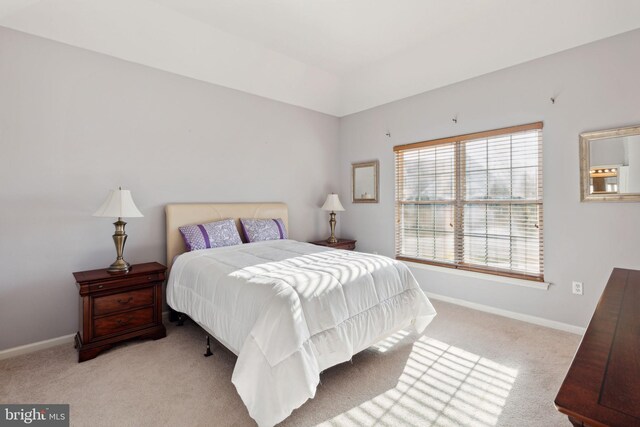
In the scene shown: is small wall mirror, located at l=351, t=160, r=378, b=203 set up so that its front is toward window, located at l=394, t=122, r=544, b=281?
no

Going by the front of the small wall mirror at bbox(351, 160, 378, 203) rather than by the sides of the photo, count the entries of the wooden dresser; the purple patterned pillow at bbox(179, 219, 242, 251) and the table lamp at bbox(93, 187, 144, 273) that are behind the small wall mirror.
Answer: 0

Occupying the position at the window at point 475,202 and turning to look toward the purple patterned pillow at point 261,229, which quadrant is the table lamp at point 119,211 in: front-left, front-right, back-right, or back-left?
front-left

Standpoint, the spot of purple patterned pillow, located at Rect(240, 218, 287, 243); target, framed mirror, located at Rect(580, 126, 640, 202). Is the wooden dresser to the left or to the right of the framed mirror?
right

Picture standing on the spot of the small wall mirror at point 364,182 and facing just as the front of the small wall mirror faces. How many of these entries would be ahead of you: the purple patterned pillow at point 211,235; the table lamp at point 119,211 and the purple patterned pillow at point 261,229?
3

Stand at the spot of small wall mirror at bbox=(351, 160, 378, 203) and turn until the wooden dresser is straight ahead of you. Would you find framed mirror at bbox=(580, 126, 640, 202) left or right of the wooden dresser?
left

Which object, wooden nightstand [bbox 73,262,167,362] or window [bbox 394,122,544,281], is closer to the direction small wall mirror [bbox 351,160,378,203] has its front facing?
the wooden nightstand

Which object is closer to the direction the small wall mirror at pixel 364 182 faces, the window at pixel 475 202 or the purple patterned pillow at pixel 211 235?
the purple patterned pillow

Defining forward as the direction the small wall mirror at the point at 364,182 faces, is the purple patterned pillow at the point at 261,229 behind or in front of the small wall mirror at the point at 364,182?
in front

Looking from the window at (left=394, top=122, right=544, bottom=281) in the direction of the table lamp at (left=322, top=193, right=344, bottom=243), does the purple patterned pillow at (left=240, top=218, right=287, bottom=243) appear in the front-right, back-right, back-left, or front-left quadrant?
front-left

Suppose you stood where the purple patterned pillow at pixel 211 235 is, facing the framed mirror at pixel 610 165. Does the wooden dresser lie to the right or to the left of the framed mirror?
right

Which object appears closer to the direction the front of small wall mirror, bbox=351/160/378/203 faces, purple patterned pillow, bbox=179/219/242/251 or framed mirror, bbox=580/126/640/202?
the purple patterned pillow

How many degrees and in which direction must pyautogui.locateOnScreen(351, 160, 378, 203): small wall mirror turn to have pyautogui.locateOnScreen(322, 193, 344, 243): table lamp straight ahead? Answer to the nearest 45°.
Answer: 0° — it already faces it

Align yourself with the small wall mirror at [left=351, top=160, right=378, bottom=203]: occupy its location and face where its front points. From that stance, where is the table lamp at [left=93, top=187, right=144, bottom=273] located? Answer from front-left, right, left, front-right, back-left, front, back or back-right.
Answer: front

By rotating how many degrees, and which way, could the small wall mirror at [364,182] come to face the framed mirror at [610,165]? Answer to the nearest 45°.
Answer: approximately 90° to its left

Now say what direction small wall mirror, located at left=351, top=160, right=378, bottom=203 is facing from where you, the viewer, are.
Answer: facing the viewer and to the left of the viewer

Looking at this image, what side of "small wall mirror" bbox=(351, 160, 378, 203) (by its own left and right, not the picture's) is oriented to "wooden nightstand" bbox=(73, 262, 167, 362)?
front

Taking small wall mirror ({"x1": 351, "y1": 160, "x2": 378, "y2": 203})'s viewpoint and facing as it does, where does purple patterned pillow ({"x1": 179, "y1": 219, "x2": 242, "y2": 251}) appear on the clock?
The purple patterned pillow is roughly at 12 o'clock from the small wall mirror.
